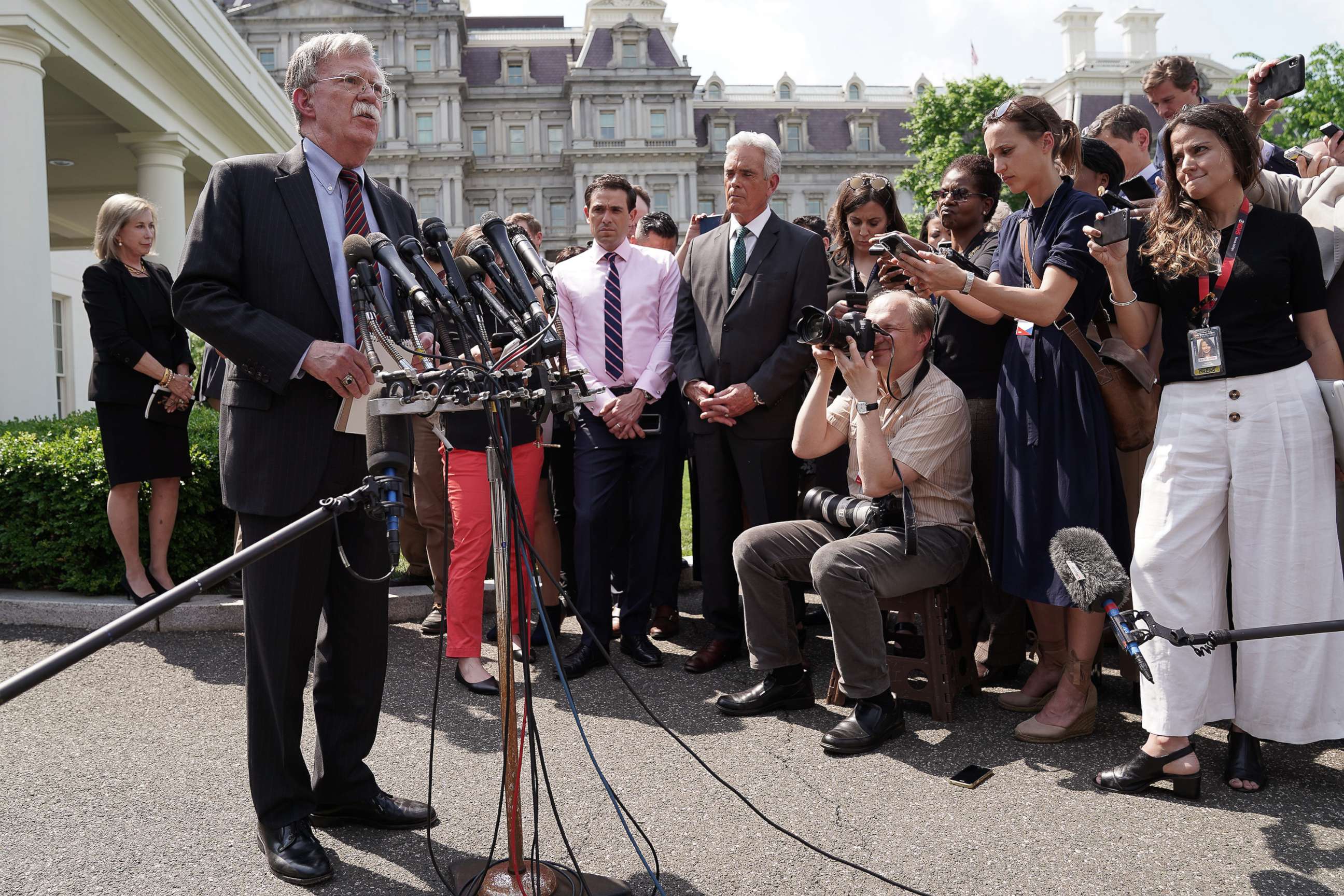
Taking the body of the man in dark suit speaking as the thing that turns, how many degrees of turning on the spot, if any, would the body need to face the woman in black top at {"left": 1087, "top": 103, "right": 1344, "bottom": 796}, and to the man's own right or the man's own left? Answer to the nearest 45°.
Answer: approximately 45° to the man's own left

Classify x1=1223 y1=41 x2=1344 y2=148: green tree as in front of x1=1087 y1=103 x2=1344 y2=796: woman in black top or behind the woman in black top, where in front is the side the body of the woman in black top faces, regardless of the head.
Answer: behind

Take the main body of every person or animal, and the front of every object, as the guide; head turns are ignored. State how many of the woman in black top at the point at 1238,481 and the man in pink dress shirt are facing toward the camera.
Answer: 2

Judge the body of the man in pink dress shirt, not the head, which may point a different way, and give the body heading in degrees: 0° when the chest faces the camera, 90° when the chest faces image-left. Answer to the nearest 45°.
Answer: approximately 0°

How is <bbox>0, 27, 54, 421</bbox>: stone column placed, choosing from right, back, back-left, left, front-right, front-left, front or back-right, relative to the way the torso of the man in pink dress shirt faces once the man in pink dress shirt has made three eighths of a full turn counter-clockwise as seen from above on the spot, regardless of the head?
left

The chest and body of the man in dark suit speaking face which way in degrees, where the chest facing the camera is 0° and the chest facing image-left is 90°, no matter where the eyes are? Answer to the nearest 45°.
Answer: approximately 315°

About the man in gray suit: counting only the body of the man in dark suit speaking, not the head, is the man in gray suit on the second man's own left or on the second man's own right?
on the second man's own left

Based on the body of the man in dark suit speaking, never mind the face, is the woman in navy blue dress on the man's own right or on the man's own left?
on the man's own left

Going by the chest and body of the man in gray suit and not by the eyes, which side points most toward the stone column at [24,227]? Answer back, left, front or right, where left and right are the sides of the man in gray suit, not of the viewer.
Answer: right

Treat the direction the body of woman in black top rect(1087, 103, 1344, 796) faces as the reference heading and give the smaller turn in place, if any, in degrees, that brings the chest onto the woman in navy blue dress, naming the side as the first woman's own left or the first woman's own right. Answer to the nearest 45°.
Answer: approximately 135° to the first woman's own right

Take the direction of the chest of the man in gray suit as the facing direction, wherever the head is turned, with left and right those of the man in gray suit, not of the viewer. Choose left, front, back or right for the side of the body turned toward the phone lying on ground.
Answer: left
